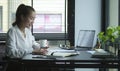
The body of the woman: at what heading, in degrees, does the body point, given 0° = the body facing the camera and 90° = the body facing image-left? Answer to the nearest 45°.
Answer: approximately 315°

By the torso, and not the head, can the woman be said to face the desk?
yes

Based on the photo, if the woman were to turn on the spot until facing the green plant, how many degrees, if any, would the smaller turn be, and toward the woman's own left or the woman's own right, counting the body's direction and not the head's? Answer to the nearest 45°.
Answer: approximately 45° to the woman's own left

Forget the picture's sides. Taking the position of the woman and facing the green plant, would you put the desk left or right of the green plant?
right
